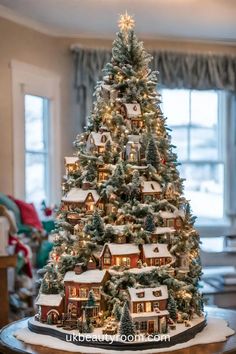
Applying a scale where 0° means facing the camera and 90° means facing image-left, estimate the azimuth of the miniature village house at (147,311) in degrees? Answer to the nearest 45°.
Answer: approximately 0°

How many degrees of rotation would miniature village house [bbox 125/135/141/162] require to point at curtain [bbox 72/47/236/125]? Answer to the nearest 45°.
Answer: approximately 180°

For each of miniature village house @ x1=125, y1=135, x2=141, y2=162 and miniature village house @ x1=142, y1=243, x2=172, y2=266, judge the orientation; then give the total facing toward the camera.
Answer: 2

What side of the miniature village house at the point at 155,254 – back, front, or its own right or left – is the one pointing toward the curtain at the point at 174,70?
back

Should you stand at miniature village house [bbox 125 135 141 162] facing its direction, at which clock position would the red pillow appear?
The red pillow is roughly at 5 o'clock from the miniature village house.
